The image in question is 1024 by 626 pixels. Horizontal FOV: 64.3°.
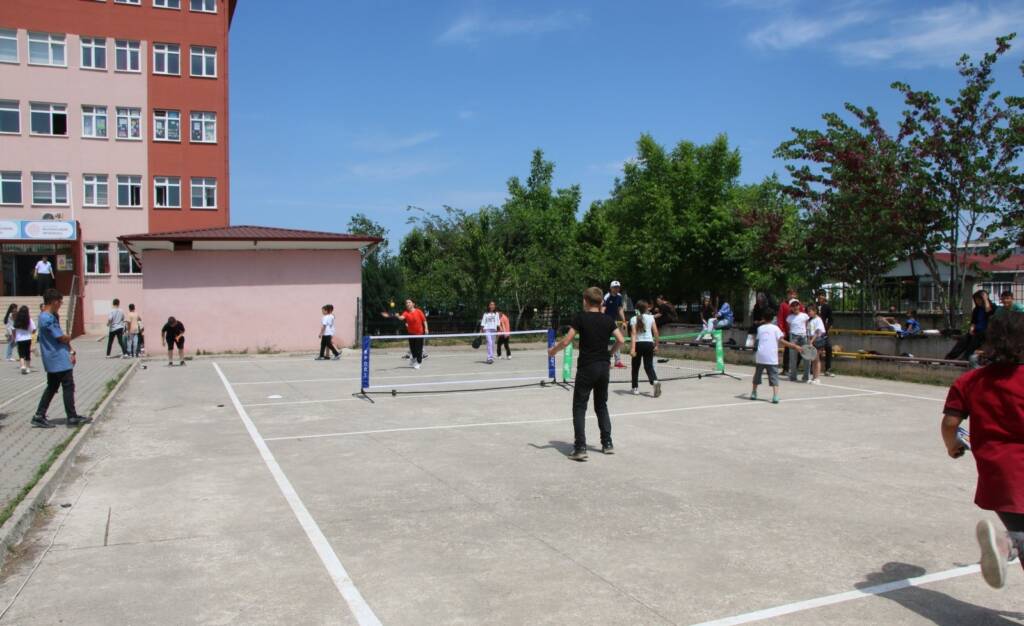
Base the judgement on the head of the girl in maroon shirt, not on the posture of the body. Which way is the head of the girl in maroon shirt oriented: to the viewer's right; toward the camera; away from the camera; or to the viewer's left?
away from the camera

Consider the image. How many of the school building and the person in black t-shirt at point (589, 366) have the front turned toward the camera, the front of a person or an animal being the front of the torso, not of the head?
1

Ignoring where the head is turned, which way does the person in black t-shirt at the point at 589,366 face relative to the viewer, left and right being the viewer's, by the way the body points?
facing away from the viewer

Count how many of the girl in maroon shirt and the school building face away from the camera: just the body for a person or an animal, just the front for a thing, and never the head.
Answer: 1

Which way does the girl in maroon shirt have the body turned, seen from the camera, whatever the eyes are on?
away from the camera

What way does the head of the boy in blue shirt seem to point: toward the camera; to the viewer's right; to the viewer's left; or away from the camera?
to the viewer's right

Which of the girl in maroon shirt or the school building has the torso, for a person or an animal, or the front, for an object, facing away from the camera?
the girl in maroon shirt

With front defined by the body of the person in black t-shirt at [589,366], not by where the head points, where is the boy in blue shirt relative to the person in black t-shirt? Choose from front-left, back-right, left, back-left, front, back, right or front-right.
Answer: left

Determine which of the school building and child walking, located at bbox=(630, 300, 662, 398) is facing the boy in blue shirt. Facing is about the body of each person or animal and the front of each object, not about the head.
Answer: the school building
